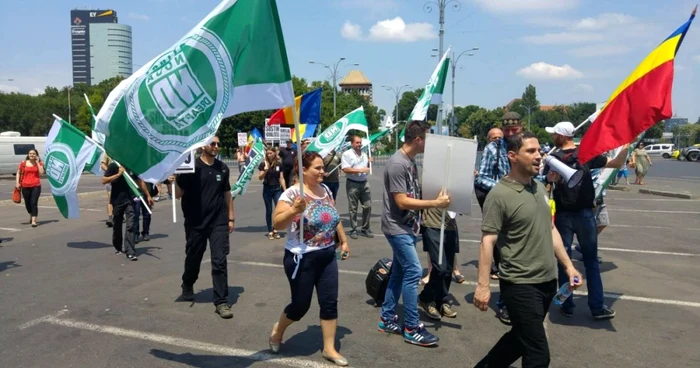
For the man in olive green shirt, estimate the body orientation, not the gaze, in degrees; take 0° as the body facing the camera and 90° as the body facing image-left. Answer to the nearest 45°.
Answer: approximately 315°

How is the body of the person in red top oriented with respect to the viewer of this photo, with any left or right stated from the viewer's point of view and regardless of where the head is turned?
facing the viewer

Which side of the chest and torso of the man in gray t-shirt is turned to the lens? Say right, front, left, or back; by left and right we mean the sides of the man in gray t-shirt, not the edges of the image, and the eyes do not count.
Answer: right

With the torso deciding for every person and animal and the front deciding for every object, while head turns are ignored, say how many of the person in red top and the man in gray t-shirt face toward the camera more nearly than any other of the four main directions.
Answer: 1

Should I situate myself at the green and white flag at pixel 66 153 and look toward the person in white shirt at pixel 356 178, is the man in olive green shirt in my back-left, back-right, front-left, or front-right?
front-right

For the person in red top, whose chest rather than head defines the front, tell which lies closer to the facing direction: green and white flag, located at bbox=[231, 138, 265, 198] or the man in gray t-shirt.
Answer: the man in gray t-shirt

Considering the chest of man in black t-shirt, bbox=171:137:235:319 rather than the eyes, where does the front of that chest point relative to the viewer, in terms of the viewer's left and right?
facing the viewer and to the right of the viewer

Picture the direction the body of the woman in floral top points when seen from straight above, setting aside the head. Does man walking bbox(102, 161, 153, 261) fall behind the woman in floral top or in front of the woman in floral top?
behind

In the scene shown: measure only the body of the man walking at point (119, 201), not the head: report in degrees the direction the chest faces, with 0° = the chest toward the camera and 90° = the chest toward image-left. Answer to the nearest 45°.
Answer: approximately 315°

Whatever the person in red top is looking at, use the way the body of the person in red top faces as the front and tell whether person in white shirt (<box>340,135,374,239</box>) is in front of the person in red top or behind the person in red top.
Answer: in front

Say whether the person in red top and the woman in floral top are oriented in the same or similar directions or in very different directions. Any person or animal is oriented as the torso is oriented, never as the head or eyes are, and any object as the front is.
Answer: same or similar directions

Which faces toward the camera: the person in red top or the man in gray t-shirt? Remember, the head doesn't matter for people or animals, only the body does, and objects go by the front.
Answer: the person in red top

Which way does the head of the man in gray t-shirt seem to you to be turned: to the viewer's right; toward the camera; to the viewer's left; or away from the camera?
to the viewer's right

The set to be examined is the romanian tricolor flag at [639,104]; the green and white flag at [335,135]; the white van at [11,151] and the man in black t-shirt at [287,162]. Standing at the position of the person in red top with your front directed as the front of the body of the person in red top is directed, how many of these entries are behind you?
1

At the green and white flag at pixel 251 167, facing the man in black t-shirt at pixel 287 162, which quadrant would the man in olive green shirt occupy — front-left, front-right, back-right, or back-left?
front-right
